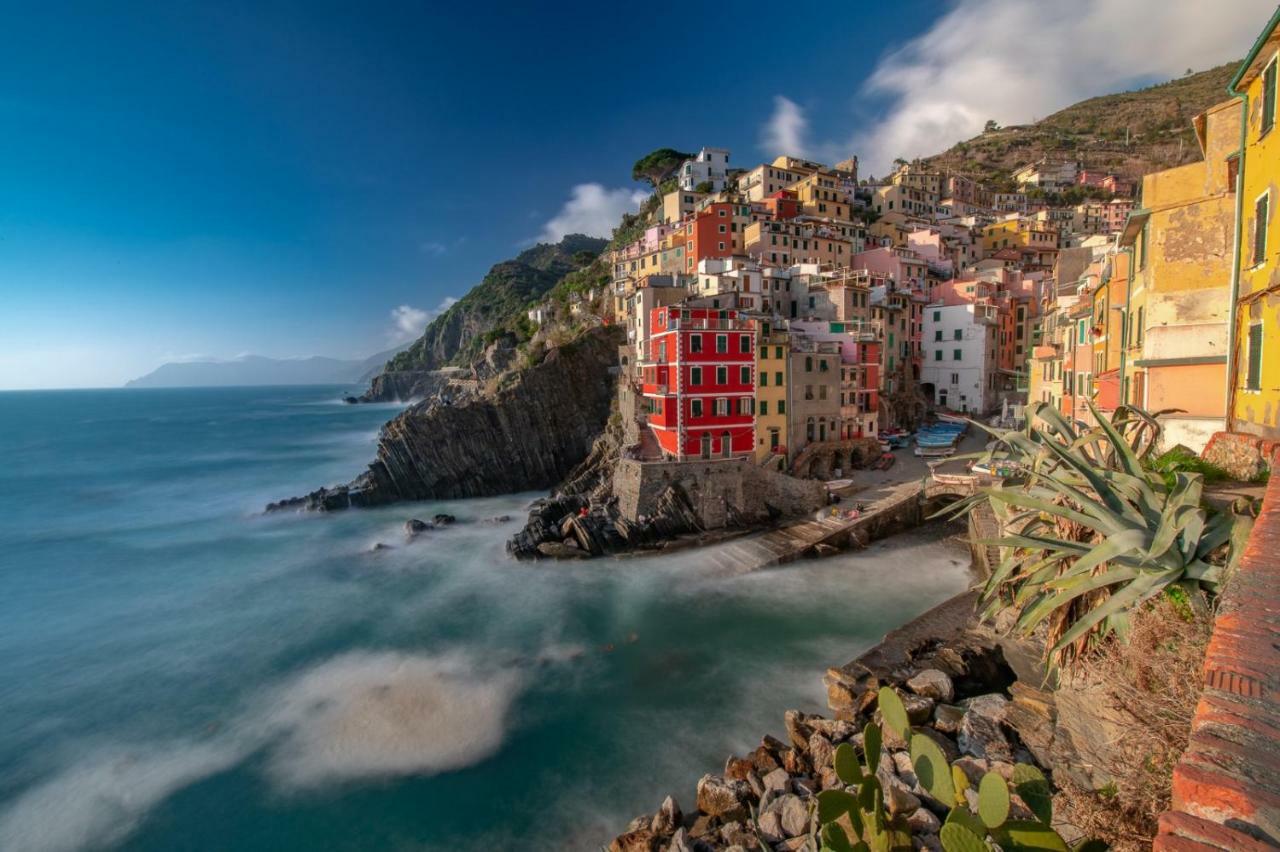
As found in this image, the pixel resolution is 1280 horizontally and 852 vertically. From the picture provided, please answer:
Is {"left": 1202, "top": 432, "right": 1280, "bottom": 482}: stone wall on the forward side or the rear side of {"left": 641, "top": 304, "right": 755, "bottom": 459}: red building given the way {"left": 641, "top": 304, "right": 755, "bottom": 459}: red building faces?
on the forward side

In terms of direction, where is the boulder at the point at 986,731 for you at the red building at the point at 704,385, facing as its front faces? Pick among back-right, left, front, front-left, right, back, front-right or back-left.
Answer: front

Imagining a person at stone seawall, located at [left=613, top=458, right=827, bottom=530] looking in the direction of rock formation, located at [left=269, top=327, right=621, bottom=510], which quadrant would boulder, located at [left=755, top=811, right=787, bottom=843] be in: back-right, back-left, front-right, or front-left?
back-left

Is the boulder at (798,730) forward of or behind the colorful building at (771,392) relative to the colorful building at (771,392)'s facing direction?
forward

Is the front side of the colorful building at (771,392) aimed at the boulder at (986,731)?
yes

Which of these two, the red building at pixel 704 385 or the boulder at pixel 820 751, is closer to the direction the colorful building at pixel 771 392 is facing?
the boulder

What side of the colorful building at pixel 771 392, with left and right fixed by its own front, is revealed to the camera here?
front

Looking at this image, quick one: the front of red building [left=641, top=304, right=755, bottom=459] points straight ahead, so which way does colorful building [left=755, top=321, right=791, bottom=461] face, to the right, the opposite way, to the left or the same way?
the same way

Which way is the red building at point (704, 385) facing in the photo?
toward the camera

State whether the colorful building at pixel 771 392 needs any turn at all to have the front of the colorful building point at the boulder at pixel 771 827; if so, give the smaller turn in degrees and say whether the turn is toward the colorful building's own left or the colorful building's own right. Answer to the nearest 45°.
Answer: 0° — it already faces it

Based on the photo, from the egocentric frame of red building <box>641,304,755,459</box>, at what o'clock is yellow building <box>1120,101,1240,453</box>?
The yellow building is roughly at 11 o'clock from the red building.

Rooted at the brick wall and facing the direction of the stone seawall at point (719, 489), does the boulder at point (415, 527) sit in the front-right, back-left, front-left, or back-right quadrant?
front-left

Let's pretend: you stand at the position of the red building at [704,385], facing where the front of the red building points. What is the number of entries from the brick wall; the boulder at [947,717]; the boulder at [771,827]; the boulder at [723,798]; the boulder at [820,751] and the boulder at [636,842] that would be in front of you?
6

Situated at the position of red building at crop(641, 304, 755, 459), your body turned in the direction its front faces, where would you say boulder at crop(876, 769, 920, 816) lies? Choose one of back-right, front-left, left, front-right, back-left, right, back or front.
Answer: front

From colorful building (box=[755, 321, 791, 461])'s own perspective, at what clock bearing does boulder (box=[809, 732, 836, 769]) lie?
The boulder is roughly at 12 o'clock from the colorful building.

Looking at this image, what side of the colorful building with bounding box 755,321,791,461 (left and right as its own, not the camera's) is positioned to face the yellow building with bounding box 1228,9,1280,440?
front

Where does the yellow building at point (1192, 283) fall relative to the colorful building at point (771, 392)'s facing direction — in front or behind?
in front

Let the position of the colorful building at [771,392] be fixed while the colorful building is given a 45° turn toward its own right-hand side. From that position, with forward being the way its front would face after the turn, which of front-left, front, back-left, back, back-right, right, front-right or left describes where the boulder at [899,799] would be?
front-left

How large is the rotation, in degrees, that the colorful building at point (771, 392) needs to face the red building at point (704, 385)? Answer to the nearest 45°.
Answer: approximately 45° to its right

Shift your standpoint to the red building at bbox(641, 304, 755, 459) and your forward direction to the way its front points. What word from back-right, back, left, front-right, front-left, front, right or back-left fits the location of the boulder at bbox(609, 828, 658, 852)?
front
